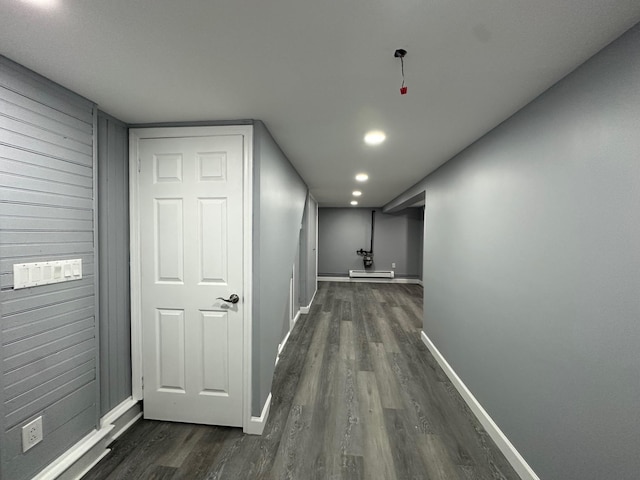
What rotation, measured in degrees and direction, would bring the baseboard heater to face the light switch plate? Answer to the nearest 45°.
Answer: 0° — it already faces it

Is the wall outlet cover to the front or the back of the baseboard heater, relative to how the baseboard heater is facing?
to the front

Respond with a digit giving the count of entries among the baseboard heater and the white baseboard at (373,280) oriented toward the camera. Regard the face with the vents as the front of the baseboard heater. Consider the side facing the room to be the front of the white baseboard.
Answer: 2

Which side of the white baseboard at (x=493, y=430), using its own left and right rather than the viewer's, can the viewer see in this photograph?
left

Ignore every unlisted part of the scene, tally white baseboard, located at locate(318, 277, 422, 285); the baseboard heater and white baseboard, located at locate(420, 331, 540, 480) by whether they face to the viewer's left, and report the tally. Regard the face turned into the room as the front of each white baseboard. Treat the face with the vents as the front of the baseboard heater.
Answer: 1

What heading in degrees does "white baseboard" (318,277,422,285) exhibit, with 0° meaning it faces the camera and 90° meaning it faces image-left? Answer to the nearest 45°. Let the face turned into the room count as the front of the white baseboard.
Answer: approximately 0°

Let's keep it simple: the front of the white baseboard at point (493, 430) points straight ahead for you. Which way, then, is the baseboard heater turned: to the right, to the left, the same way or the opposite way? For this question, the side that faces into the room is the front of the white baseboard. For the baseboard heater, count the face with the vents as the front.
to the left

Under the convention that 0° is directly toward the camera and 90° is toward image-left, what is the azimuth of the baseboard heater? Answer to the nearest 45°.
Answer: approximately 0°

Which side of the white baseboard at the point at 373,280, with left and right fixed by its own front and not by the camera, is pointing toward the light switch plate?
front

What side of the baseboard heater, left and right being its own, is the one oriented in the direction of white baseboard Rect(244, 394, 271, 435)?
front

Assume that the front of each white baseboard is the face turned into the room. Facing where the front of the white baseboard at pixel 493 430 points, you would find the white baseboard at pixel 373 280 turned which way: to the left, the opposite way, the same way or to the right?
to the left
